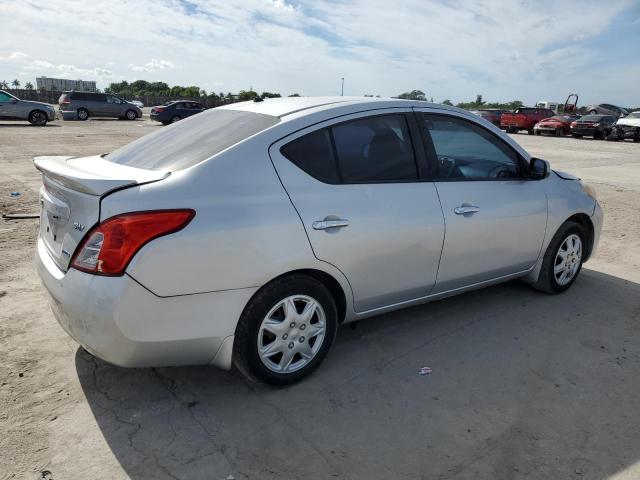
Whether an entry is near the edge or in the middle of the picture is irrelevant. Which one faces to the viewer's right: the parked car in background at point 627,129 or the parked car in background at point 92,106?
the parked car in background at point 92,106

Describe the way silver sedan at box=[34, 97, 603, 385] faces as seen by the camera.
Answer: facing away from the viewer and to the right of the viewer

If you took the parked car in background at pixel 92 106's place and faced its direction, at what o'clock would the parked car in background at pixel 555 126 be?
the parked car in background at pixel 555 126 is roughly at 1 o'clock from the parked car in background at pixel 92 106.

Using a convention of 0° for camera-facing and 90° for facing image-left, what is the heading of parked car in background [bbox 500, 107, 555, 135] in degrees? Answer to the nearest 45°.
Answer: approximately 45°

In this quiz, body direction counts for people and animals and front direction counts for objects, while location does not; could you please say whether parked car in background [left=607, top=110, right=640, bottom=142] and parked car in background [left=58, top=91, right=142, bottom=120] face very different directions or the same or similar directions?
very different directions

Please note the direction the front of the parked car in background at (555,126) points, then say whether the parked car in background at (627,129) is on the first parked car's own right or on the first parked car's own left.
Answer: on the first parked car's own left

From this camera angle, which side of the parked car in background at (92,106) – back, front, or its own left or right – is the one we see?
right

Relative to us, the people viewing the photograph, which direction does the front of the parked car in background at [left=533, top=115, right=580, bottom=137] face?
facing the viewer and to the left of the viewer

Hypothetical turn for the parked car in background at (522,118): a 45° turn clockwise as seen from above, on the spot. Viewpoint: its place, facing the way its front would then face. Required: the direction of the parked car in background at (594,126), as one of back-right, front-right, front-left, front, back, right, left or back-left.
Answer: back-left
